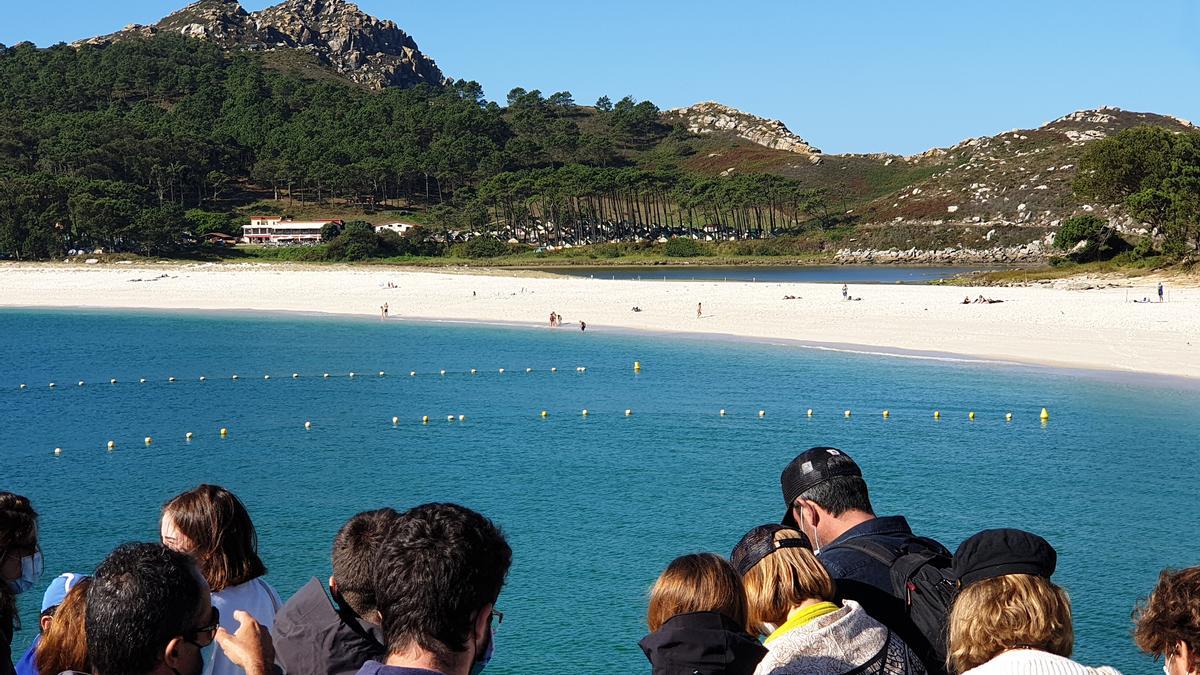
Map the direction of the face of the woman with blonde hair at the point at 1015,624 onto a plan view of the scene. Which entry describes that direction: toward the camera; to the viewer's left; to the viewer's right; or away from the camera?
away from the camera

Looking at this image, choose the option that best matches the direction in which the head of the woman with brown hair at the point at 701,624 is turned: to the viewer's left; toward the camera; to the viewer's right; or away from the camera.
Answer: away from the camera

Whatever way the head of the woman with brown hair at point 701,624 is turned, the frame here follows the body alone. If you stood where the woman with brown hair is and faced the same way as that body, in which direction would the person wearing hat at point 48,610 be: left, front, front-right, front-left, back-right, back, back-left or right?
left

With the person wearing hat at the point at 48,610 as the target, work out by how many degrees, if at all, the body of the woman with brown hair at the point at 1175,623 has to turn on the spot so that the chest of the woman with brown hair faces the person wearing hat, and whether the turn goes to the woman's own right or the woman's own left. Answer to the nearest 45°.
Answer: approximately 135° to the woman's own left

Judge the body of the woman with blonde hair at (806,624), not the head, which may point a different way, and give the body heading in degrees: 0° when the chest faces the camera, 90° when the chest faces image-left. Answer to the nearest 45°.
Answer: approximately 135°

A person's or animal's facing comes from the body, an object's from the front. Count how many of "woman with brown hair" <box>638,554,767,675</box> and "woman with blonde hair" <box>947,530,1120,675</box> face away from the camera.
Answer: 2

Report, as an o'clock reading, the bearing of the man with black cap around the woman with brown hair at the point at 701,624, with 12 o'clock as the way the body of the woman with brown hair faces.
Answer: The man with black cap is roughly at 1 o'clock from the woman with brown hair.

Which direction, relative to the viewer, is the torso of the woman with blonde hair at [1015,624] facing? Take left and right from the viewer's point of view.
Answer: facing away from the viewer

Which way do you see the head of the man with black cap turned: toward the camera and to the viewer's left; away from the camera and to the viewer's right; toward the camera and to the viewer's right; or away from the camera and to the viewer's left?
away from the camera and to the viewer's left

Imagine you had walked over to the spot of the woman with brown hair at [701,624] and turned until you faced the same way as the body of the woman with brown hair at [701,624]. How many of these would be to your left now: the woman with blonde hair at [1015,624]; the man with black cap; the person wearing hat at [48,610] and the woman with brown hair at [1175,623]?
1

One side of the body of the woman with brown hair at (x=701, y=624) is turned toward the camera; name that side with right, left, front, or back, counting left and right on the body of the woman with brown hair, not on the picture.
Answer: back
